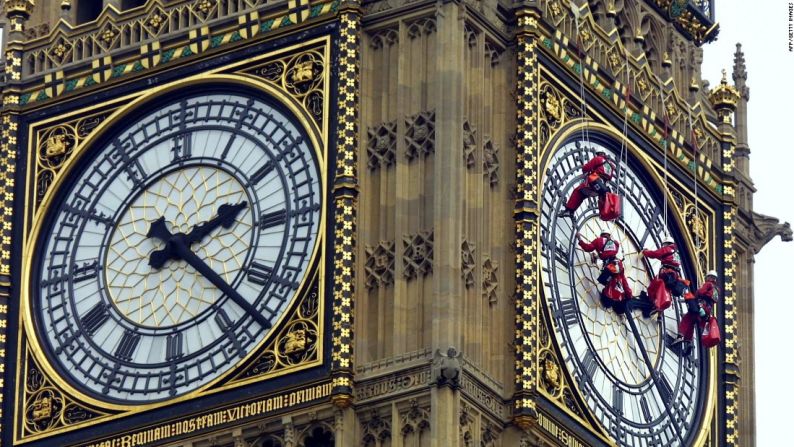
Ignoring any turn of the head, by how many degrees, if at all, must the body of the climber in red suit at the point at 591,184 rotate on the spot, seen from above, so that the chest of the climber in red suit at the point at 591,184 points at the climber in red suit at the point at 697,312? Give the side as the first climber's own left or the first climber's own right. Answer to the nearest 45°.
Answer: approximately 90° to the first climber's own right

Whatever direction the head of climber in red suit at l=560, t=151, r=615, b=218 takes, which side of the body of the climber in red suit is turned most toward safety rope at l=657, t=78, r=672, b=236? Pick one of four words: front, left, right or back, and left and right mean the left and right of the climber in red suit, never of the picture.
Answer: right

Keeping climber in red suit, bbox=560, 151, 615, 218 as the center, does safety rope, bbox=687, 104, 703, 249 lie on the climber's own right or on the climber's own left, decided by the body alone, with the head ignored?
on the climber's own right

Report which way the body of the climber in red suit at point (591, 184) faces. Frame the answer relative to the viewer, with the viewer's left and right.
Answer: facing away from the viewer and to the left of the viewer
